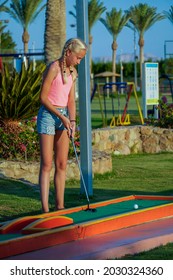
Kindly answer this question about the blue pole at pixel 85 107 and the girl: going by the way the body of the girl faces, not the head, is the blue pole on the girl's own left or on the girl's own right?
on the girl's own left

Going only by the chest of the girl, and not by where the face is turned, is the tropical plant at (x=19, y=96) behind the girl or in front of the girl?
behind

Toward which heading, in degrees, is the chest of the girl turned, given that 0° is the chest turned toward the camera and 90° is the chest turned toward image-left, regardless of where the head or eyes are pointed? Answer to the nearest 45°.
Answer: approximately 315°
